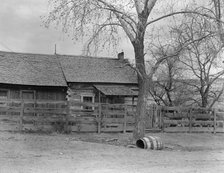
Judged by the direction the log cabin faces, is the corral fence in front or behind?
in front

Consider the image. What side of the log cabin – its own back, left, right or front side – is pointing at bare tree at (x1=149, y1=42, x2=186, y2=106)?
left

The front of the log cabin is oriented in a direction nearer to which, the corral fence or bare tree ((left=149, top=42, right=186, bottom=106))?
the corral fence

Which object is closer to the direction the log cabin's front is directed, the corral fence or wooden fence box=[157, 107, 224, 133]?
the corral fence

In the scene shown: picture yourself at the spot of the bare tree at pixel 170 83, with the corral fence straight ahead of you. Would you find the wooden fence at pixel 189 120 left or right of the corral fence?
left

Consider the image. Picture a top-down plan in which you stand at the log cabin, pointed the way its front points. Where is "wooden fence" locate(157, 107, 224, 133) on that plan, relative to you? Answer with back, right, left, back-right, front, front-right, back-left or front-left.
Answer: front-left

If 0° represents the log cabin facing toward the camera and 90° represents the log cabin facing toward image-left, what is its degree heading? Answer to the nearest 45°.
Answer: approximately 0°
